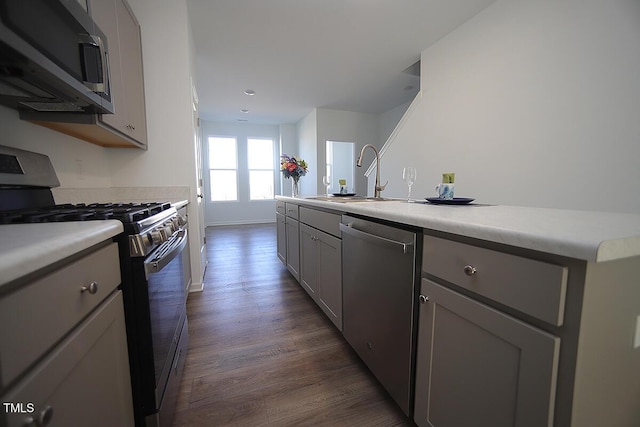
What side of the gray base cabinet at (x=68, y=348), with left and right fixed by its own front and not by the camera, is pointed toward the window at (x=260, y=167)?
left

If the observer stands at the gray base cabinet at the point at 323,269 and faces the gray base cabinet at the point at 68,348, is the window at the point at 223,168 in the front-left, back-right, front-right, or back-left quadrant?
back-right

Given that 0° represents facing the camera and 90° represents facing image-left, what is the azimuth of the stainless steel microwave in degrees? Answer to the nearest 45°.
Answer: approximately 315°

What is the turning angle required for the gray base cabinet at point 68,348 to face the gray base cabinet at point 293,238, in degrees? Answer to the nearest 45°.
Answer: approximately 90° to its left

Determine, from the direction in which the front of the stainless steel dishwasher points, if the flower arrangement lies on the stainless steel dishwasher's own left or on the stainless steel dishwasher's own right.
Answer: on the stainless steel dishwasher's own right

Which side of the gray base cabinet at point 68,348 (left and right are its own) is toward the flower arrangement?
left

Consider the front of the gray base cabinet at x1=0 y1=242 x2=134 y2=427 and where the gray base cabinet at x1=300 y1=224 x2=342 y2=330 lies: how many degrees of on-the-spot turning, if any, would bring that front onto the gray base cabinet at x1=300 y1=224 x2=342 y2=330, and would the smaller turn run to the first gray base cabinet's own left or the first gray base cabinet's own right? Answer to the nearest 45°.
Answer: approximately 45° to the first gray base cabinet's own left

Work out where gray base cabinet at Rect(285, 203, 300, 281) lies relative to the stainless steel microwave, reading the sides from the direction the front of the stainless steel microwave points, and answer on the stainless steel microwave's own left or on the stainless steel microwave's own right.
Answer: on the stainless steel microwave's own left

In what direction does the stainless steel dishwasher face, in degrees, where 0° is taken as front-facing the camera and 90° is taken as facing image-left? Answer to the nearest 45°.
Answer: approximately 45°
